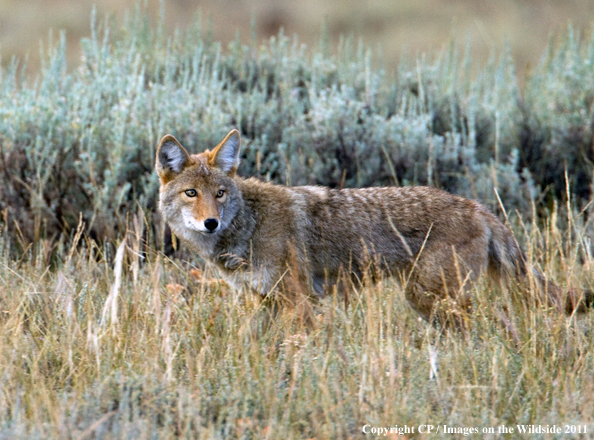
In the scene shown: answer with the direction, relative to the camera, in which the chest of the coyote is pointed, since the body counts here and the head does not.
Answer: to the viewer's left
